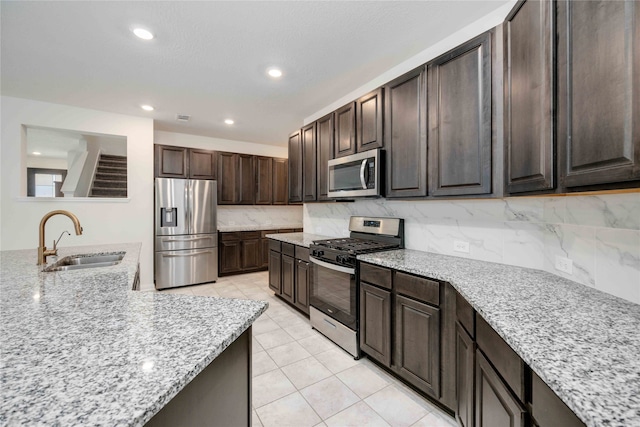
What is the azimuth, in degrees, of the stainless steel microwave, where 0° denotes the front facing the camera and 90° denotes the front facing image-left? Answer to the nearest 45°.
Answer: approximately 45°

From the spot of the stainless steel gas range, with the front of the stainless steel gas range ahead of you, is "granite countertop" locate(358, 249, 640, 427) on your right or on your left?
on your left

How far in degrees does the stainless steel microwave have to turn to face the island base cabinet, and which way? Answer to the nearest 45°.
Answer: approximately 45° to its left

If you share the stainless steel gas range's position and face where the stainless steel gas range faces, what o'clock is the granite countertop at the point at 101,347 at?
The granite countertop is roughly at 11 o'clock from the stainless steel gas range.

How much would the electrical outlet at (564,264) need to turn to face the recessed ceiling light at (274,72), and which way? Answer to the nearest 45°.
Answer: approximately 45° to its right

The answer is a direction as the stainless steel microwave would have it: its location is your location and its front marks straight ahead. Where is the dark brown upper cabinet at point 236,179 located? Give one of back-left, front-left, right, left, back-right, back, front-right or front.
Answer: right

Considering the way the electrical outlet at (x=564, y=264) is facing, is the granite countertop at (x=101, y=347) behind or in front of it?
in front

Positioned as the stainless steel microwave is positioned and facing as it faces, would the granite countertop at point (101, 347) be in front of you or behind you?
in front

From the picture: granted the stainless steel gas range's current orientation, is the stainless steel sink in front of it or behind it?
in front
